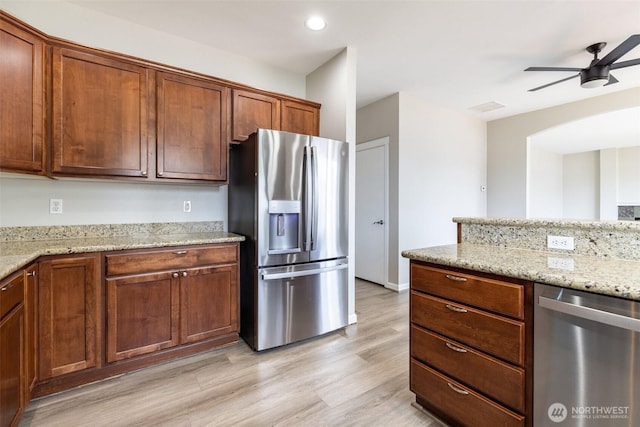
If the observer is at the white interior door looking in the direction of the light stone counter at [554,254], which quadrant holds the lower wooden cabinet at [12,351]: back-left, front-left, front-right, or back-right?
front-right

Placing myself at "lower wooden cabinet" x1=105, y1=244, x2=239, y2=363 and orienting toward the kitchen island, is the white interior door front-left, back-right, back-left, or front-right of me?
front-left

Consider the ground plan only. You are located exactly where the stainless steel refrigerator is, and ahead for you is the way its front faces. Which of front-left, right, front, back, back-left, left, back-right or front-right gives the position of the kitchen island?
front

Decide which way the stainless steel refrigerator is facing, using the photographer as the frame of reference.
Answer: facing the viewer and to the right of the viewer

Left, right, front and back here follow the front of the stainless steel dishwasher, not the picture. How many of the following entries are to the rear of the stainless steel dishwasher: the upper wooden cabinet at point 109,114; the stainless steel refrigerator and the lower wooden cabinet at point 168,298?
0

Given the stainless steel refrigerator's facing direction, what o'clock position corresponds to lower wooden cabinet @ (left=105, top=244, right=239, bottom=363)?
The lower wooden cabinet is roughly at 4 o'clock from the stainless steel refrigerator.

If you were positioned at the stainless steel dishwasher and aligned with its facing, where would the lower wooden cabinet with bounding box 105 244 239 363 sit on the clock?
The lower wooden cabinet is roughly at 1 o'clock from the stainless steel dishwasher.

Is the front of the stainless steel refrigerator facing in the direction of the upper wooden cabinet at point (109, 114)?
no

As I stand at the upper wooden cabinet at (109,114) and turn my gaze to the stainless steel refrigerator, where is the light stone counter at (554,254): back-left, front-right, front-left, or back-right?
front-right

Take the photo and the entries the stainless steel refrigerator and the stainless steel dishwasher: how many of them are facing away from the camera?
0

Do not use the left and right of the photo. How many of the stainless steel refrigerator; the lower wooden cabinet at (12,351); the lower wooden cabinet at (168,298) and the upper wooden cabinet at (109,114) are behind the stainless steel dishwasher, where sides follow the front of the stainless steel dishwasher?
0

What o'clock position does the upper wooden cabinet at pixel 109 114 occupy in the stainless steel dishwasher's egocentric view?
The upper wooden cabinet is roughly at 1 o'clock from the stainless steel dishwasher.

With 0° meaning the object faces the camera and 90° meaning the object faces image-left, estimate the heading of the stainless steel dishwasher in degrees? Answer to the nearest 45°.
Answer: approximately 45°
